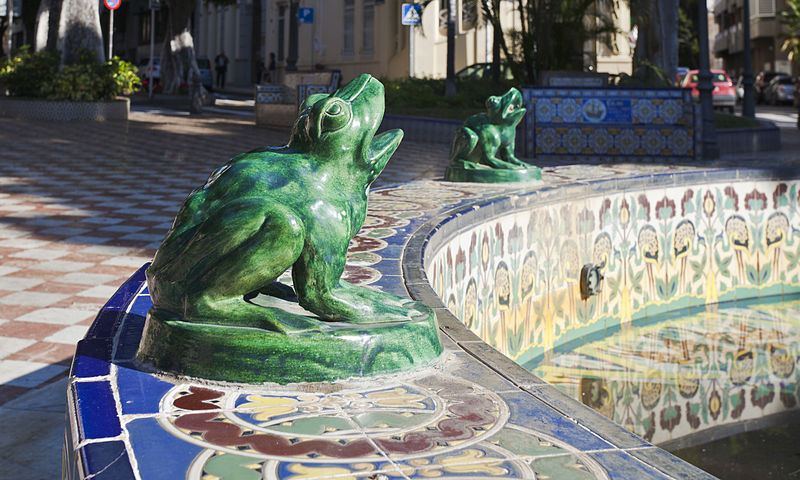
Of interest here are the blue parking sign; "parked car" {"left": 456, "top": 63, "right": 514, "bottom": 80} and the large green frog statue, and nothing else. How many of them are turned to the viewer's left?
1

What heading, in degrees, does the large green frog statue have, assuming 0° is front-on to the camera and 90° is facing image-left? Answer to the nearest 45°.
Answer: approximately 270°

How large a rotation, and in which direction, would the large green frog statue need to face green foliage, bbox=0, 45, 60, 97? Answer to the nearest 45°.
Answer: approximately 90° to its left

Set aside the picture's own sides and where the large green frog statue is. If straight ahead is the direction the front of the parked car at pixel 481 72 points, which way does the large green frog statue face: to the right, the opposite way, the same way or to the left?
the opposite way

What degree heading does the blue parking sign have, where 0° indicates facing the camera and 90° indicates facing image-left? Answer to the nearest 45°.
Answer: approximately 0°

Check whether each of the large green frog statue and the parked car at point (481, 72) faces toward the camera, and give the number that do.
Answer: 0

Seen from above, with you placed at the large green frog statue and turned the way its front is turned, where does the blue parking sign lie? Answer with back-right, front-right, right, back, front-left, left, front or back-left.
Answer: left

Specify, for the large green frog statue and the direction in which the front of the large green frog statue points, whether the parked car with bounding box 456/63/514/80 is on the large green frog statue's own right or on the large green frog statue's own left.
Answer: on the large green frog statue's own left

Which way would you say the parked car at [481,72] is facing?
to the viewer's left

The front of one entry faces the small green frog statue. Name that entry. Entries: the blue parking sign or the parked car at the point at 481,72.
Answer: the blue parking sign

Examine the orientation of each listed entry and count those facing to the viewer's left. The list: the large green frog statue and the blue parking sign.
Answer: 0

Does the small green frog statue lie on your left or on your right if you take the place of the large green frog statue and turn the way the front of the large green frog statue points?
on your left
